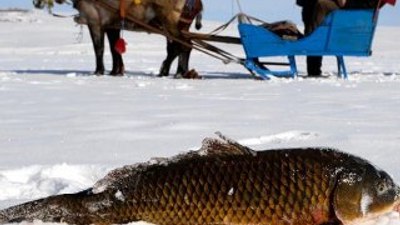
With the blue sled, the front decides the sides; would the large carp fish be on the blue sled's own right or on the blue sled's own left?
on the blue sled's own left

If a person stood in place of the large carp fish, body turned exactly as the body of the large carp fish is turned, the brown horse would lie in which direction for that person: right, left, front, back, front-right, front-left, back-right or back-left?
left

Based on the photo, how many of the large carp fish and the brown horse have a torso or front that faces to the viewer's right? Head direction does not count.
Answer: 1

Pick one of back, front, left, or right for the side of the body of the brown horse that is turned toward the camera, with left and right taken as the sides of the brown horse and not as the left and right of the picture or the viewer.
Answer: left

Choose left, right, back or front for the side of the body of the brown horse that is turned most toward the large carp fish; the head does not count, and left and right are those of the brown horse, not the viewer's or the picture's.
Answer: left

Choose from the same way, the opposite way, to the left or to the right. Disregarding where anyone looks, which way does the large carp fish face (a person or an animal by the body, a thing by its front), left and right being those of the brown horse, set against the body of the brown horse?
the opposite way

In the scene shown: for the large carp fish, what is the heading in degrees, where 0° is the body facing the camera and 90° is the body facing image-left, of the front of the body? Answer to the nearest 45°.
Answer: approximately 270°

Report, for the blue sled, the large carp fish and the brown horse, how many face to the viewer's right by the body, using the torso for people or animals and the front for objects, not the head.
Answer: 1

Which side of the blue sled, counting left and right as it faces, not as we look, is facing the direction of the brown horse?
front

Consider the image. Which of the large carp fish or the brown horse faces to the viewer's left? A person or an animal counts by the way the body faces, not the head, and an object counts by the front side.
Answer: the brown horse

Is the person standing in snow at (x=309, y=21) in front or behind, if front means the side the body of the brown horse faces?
behind

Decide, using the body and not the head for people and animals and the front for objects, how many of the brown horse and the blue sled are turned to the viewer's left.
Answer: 2

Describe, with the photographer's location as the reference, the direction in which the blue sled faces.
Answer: facing to the left of the viewer

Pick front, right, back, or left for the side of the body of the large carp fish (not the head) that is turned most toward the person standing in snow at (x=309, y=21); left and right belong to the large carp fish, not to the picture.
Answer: left
